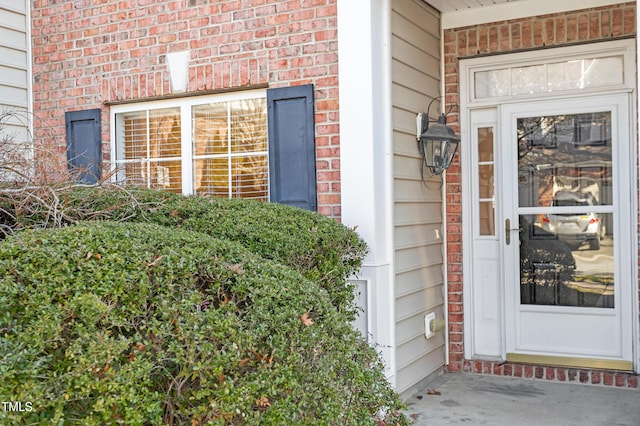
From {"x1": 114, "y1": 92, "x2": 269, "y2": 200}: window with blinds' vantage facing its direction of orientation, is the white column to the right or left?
on its left

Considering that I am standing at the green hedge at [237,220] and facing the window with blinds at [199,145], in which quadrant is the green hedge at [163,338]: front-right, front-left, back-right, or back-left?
back-left

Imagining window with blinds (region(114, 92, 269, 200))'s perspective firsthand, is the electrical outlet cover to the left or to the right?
on its left

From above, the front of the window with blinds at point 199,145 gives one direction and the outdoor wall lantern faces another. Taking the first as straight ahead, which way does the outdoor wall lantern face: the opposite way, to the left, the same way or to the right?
to the left

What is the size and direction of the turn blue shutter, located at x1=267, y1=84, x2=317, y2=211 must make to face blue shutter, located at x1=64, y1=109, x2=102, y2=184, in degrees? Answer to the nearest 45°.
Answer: approximately 90° to its right

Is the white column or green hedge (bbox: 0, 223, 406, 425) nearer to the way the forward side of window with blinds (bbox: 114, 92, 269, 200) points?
the green hedge

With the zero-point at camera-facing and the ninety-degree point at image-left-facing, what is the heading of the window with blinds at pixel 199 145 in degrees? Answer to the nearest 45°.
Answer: approximately 45°

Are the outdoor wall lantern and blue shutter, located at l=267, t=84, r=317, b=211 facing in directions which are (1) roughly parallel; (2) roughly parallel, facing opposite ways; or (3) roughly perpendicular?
roughly perpendicular

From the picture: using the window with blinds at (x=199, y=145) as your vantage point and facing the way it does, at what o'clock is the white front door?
The white front door is roughly at 8 o'clock from the window with blinds.

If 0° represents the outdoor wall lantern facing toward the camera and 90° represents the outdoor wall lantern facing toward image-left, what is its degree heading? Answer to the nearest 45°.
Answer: approximately 315°

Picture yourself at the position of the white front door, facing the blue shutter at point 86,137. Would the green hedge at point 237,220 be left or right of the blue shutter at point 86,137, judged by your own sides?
left

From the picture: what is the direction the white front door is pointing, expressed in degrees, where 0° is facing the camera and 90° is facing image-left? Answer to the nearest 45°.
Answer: approximately 0°
